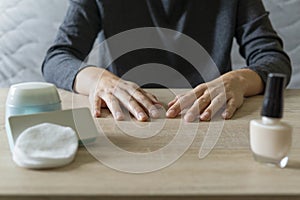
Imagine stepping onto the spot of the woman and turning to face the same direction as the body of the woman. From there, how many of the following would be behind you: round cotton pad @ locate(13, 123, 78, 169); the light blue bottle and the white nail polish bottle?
0

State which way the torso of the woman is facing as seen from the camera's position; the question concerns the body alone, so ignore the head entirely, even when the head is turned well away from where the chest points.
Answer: toward the camera

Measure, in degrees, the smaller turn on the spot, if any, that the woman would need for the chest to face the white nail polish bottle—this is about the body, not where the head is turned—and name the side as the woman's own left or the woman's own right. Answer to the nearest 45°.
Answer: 0° — they already face it

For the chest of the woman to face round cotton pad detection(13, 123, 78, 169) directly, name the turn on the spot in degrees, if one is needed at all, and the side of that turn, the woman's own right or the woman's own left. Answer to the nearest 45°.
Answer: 0° — they already face it

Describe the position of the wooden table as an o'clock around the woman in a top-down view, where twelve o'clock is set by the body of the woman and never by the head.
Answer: The wooden table is roughly at 12 o'clock from the woman.

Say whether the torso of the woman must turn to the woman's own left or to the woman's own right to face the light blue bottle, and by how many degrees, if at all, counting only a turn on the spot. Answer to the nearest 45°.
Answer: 0° — they already face it

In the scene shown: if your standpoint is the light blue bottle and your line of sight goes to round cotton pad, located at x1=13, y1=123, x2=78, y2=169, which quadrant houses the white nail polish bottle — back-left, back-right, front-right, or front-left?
front-left
